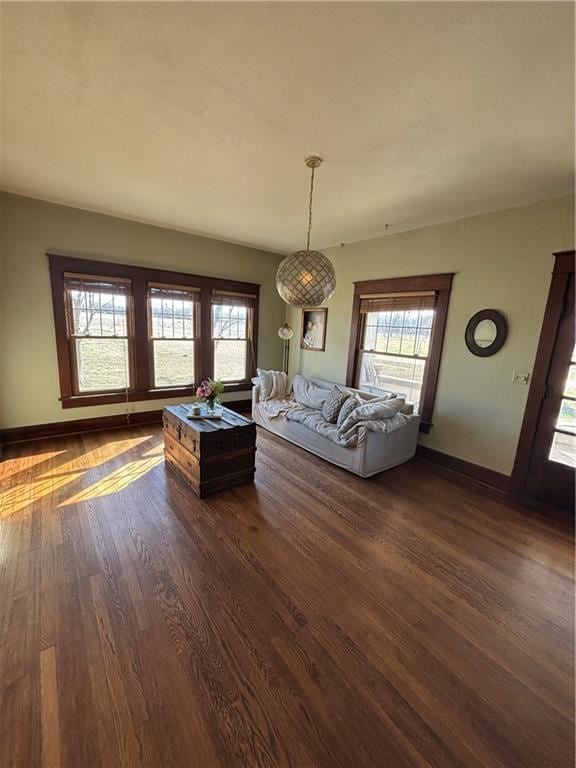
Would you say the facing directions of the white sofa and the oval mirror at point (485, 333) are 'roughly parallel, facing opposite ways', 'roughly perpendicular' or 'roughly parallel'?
roughly parallel

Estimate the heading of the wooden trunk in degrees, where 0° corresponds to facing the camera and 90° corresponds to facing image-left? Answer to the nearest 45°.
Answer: approximately 45°

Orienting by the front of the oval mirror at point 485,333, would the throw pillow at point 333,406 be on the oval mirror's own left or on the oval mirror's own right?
on the oval mirror's own right

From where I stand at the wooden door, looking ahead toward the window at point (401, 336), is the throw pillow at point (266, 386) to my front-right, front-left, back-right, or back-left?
front-left

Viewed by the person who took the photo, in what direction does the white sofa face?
facing the viewer and to the left of the viewer

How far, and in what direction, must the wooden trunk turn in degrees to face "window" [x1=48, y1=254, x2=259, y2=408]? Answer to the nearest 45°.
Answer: approximately 90° to its right

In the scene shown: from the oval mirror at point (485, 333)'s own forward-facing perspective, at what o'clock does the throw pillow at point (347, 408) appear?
The throw pillow is roughly at 2 o'clock from the oval mirror.

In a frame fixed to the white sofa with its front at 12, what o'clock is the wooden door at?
The wooden door is roughly at 8 o'clock from the white sofa.

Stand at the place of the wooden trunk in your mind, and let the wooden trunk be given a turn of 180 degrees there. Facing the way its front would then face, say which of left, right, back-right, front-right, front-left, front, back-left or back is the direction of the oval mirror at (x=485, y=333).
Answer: front-right

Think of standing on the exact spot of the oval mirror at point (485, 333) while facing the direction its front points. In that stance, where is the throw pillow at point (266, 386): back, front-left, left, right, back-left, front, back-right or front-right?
right

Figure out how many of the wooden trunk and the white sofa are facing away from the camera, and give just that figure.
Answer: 0

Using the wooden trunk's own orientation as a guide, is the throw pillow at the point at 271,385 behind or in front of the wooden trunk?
behind

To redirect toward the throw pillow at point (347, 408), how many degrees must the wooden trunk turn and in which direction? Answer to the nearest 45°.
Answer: approximately 135° to its left
